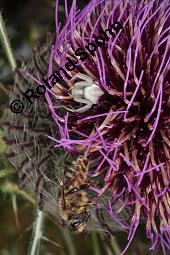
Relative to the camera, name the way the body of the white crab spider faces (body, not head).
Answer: to the viewer's left
